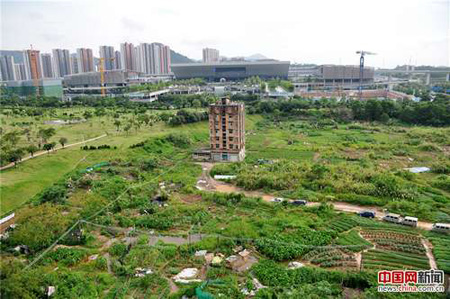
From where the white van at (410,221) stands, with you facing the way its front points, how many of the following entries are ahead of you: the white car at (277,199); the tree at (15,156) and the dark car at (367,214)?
3

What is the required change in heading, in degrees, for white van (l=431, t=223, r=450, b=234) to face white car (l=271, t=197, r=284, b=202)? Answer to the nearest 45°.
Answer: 0° — it already faces it

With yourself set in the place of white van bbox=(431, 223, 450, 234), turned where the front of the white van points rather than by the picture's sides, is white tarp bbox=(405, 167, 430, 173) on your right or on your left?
on your right

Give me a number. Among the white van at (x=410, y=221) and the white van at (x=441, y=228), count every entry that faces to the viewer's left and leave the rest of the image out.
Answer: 2

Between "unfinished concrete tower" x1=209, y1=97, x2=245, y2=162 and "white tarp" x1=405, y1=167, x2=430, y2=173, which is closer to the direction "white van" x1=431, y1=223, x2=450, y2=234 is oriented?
the unfinished concrete tower

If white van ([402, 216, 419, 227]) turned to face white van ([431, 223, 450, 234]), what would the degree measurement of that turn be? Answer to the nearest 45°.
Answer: approximately 180°

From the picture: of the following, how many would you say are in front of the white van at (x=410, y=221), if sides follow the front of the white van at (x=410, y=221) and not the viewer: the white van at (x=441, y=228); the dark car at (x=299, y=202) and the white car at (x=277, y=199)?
2

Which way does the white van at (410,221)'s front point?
to the viewer's left

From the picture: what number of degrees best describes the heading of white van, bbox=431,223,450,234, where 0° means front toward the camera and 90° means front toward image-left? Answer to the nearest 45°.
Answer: approximately 90°

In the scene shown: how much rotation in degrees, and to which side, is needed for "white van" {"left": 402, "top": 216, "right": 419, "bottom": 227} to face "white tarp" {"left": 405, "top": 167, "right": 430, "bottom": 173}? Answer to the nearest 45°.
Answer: approximately 90° to its right
